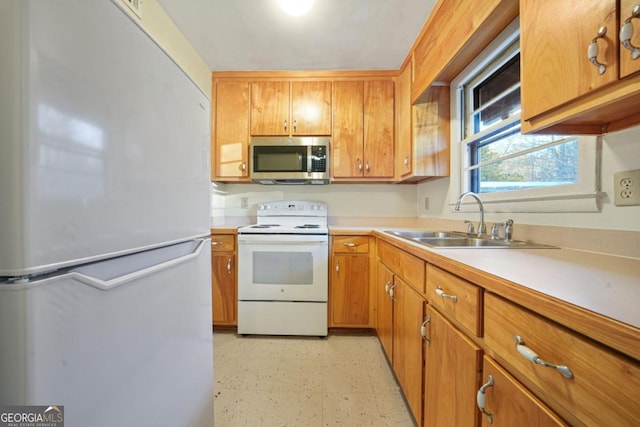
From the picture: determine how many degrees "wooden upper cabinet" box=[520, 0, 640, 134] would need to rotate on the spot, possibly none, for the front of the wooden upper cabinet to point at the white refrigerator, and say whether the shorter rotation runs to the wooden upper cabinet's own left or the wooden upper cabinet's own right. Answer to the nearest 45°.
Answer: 0° — it already faces it

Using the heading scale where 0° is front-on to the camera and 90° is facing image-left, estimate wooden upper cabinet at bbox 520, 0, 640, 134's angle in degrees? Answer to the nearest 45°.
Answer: approximately 45°

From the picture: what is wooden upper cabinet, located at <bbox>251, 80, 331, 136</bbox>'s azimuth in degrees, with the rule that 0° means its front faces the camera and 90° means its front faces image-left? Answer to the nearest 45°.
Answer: approximately 0°

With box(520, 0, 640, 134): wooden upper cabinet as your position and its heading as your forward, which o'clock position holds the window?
The window is roughly at 4 o'clock from the wooden upper cabinet.

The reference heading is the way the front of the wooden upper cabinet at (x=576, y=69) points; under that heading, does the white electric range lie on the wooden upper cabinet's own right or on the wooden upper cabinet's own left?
on the wooden upper cabinet's own right

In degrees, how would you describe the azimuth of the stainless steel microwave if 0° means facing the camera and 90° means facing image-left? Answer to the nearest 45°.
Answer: approximately 0°

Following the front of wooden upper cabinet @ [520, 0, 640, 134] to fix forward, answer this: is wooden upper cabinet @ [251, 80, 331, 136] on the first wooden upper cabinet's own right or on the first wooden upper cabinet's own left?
on the first wooden upper cabinet's own right
